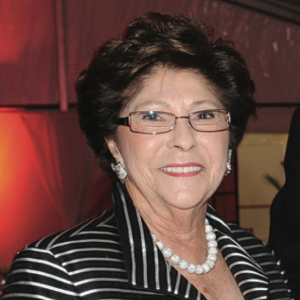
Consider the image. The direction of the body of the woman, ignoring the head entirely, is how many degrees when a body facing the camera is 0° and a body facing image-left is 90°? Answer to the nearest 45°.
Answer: approximately 315°
